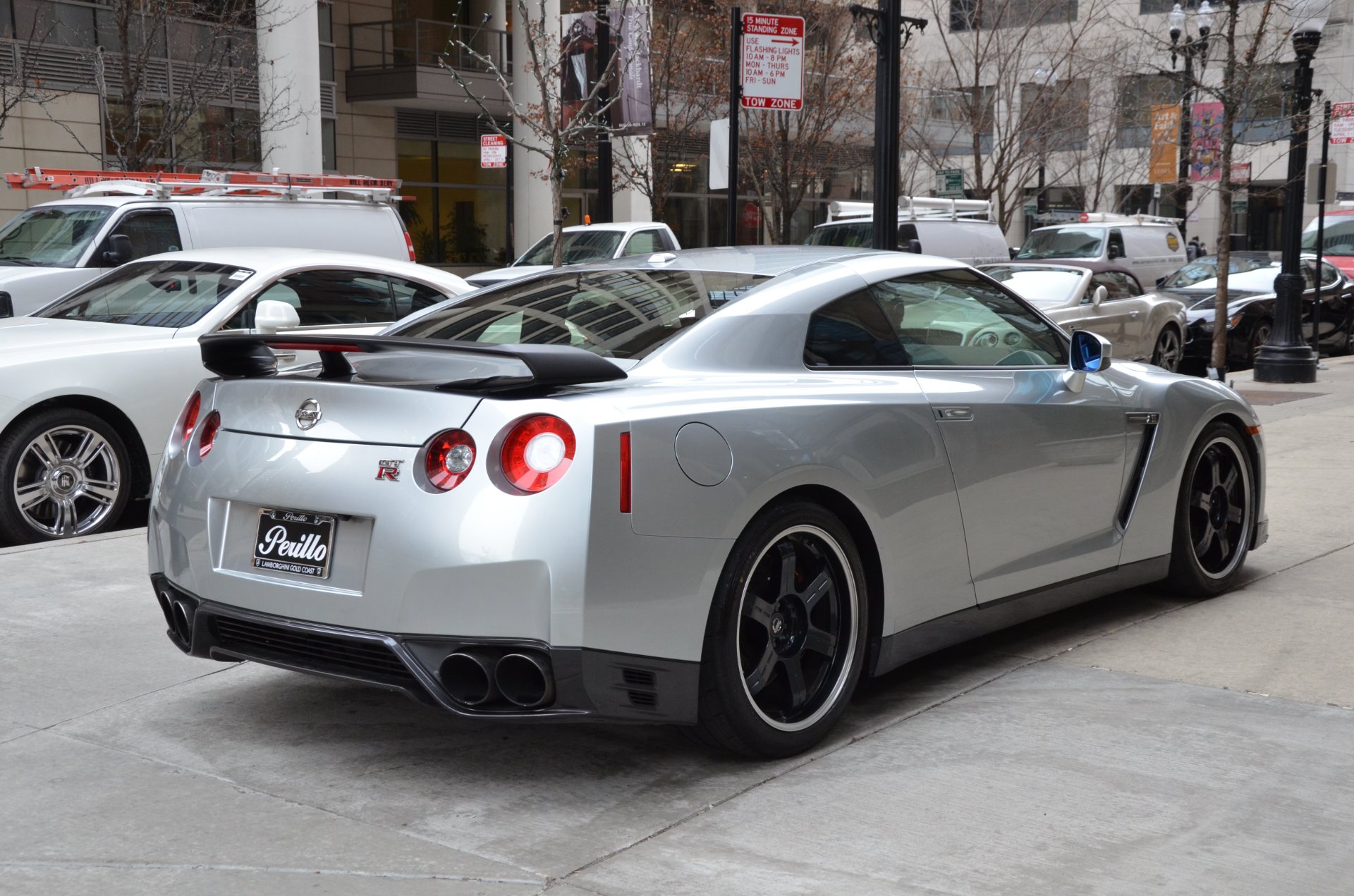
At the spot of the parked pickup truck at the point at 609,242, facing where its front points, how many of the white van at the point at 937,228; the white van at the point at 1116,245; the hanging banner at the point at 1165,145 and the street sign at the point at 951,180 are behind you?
4

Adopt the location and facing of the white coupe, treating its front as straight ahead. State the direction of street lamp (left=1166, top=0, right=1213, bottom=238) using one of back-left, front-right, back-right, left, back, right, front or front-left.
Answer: back

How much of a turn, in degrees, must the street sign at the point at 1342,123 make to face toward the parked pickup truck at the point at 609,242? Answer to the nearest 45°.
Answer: approximately 90° to its right

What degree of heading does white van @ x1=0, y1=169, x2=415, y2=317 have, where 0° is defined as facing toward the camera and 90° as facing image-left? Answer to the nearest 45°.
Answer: approximately 45°

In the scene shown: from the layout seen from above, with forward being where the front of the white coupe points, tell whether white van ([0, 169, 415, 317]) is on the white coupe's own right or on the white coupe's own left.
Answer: on the white coupe's own right

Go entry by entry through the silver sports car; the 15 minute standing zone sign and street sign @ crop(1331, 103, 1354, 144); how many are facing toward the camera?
2

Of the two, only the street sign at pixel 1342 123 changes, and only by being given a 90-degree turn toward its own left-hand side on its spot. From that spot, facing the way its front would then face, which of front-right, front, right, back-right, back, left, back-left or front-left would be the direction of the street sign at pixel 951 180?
back-left

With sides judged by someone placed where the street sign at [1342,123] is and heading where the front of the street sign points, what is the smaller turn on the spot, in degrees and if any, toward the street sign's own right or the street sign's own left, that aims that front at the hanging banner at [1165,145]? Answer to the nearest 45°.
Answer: approximately 180°
